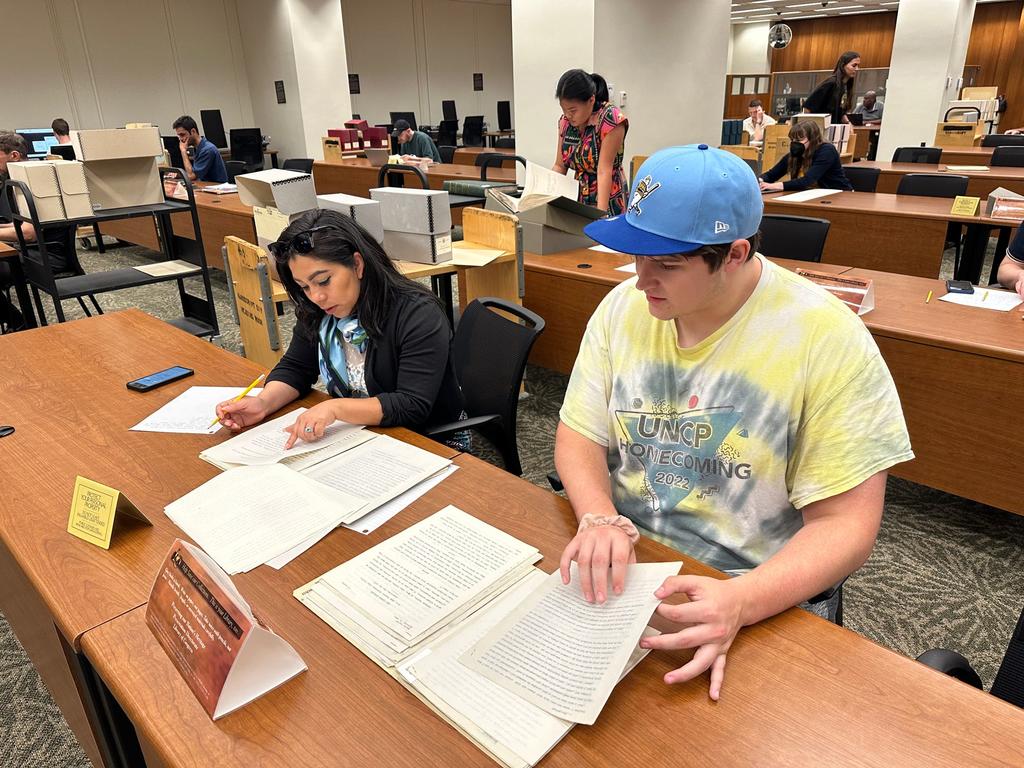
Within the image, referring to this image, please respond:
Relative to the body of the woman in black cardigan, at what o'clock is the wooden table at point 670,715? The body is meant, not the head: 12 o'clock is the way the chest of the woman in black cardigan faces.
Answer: The wooden table is roughly at 10 o'clock from the woman in black cardigan.

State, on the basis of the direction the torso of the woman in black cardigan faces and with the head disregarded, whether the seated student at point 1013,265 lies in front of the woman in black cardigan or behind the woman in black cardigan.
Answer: behind

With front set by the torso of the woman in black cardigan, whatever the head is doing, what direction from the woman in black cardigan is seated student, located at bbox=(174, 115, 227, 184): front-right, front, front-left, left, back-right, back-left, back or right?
back-right

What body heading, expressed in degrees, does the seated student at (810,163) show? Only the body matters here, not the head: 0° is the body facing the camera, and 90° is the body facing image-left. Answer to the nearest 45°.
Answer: approximately 45°

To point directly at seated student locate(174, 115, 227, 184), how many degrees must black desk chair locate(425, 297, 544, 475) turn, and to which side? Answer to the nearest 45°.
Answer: approximately 90° to its right

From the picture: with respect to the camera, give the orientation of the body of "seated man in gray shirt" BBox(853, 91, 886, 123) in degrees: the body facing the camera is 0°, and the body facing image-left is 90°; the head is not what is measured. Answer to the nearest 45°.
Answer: approximately 45°

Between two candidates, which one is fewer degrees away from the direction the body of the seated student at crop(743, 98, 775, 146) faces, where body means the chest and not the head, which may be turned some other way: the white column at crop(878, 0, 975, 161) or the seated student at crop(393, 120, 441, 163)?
the seated student

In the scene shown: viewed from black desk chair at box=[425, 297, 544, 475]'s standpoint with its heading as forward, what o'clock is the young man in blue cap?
The young man in blue cap is roughly at 10 o'clock from the black desk chair.

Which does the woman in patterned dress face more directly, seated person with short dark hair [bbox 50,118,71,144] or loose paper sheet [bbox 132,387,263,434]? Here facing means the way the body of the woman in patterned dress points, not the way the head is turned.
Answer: the loose paper sheet

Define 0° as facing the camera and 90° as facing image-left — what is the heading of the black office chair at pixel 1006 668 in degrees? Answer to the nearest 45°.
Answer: approximately 45°

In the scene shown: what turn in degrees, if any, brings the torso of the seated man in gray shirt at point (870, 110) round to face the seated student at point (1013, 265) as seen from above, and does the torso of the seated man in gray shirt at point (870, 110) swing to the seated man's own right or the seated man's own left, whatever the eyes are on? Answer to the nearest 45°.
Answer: approximately 45° to the seated man's own left

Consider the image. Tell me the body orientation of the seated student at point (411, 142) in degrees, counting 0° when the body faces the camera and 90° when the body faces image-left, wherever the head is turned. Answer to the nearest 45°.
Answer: approximately 45°

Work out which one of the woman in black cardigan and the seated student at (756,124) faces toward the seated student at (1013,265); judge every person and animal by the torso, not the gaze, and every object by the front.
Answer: the seated student at (756,124)
